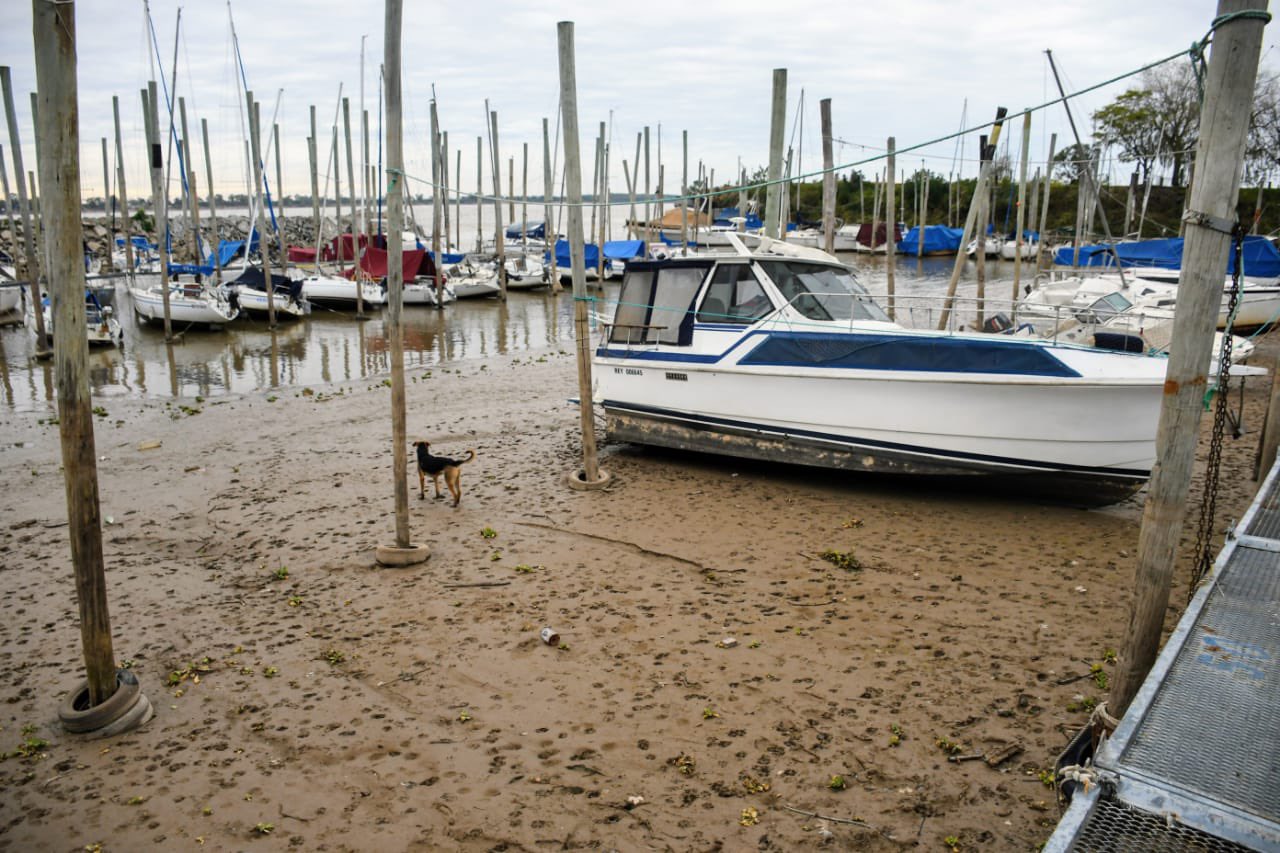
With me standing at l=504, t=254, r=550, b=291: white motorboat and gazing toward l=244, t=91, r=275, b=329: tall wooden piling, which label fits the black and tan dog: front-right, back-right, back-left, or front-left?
front-left

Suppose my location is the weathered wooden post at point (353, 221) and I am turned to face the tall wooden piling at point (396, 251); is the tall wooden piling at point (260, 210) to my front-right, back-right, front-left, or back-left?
front-right
